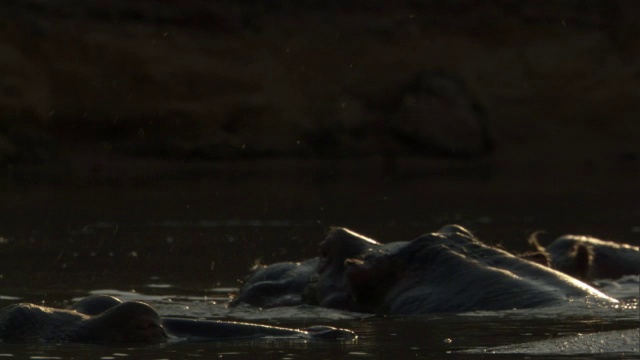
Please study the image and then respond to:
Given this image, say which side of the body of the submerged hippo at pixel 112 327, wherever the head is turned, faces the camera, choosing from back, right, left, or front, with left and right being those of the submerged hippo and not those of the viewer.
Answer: right

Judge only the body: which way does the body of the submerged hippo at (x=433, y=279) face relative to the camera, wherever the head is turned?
to the viewer's left

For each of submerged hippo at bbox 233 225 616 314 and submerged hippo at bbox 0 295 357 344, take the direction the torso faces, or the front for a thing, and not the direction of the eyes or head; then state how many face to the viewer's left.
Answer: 1

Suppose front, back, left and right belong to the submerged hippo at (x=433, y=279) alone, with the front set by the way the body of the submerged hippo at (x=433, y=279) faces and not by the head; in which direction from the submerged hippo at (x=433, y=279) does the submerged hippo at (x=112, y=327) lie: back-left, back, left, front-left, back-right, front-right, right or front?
front-left

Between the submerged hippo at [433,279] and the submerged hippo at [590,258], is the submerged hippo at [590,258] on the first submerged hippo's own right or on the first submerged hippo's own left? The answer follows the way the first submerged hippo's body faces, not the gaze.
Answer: on the first submerged hippo's own right
